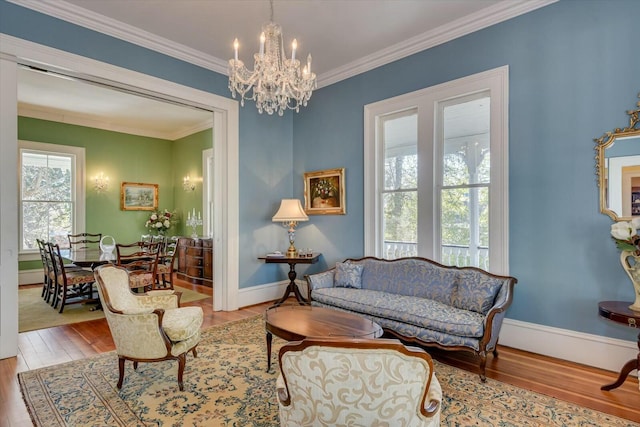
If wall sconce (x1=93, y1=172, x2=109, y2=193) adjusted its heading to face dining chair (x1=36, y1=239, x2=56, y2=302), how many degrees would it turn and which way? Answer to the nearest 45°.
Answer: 0° — it already faces it

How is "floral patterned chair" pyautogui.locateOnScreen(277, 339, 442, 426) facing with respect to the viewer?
away from the camera

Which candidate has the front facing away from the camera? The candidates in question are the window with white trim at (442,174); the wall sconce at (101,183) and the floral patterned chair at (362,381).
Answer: the floral patterned chair

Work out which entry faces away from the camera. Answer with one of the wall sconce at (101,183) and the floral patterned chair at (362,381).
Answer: the floral patterned chair

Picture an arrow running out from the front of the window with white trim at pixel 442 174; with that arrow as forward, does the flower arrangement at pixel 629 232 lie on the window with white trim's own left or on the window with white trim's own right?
on the window with white trim's own left

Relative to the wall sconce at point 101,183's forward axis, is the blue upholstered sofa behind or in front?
in front

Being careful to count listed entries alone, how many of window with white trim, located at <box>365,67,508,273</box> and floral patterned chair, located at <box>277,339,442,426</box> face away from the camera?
1

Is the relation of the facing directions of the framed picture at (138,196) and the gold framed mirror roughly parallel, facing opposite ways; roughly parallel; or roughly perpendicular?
roughly perpendicular

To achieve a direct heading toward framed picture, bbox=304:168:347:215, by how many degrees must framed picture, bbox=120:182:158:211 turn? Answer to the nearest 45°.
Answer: approximately 45° to its left

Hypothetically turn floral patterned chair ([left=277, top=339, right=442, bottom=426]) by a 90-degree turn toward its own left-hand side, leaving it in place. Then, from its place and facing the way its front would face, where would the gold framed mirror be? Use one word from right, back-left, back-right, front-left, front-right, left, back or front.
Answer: back-right

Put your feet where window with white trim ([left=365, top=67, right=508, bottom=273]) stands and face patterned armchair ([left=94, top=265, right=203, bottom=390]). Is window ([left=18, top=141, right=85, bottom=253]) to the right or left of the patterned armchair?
right

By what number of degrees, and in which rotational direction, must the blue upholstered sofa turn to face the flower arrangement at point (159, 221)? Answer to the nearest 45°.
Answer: approximately 90° to its right

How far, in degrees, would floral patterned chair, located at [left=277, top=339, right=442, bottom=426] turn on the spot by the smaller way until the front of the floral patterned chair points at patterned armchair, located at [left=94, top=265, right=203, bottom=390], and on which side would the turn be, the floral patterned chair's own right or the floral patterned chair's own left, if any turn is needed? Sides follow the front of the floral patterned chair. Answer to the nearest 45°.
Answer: approximately 45° to the floral patterned chair's own left

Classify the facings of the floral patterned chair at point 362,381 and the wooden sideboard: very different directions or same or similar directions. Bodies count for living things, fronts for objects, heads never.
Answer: very different directions

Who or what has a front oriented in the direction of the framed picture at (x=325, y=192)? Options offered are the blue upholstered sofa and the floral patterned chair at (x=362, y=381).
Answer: the floral patterned chair
